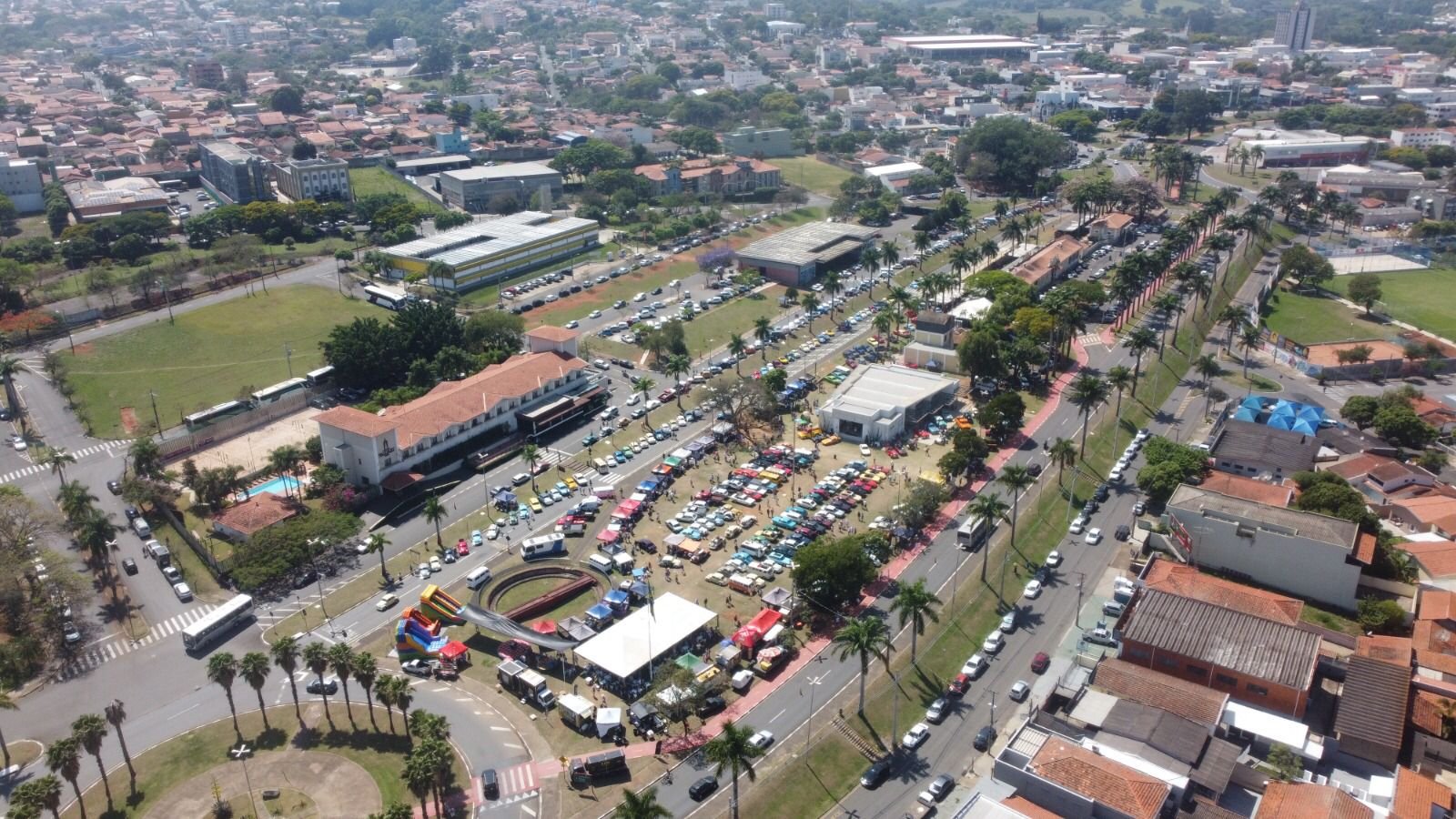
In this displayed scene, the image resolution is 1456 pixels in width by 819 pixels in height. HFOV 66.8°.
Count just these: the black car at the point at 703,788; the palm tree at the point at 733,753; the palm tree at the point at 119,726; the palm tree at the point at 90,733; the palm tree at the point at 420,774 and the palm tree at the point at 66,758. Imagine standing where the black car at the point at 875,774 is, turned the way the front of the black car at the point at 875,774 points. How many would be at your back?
0

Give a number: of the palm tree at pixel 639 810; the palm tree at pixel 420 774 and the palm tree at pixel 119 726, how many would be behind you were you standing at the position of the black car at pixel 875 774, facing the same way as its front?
0

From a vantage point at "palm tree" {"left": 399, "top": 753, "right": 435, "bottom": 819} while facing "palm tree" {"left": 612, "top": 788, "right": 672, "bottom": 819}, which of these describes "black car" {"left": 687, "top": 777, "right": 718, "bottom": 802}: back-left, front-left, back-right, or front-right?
front-left

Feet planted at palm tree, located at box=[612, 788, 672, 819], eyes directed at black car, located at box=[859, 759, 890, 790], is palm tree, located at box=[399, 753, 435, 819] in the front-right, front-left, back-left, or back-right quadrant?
back-left

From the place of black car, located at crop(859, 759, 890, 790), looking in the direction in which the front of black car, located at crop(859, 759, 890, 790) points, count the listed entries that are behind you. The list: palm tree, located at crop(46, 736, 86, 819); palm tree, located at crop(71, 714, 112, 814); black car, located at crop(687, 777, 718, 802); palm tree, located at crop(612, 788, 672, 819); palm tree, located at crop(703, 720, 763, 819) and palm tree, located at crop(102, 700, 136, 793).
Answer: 0
